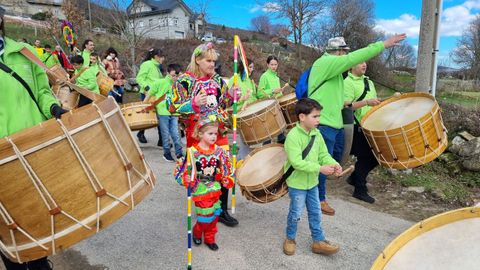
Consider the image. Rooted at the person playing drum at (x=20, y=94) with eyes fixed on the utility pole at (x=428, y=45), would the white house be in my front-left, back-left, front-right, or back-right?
front-left

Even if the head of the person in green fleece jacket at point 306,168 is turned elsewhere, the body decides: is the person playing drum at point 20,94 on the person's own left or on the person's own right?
on the person's own right

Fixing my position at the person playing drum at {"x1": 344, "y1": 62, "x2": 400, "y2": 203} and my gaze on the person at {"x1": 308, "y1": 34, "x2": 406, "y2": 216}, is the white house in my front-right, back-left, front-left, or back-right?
back-right

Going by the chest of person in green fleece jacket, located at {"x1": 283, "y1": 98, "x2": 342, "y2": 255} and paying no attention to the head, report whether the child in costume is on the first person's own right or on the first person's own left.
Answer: on the first person's own right

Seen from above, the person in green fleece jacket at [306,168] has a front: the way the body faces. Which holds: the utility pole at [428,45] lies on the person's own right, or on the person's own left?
on the person's own left

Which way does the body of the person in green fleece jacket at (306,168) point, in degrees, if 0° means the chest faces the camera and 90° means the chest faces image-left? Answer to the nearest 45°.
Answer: approximately 315°

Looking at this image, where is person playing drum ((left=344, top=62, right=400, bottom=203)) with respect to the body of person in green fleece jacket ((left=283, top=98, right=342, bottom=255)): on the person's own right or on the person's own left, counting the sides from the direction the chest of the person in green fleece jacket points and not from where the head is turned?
on the person's own left

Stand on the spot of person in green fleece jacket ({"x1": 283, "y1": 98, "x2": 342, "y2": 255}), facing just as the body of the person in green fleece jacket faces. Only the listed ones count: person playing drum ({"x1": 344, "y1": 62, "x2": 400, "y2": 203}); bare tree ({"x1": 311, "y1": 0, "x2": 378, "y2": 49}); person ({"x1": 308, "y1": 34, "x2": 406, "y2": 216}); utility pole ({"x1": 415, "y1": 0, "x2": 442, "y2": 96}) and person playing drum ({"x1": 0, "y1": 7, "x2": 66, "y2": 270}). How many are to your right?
1
